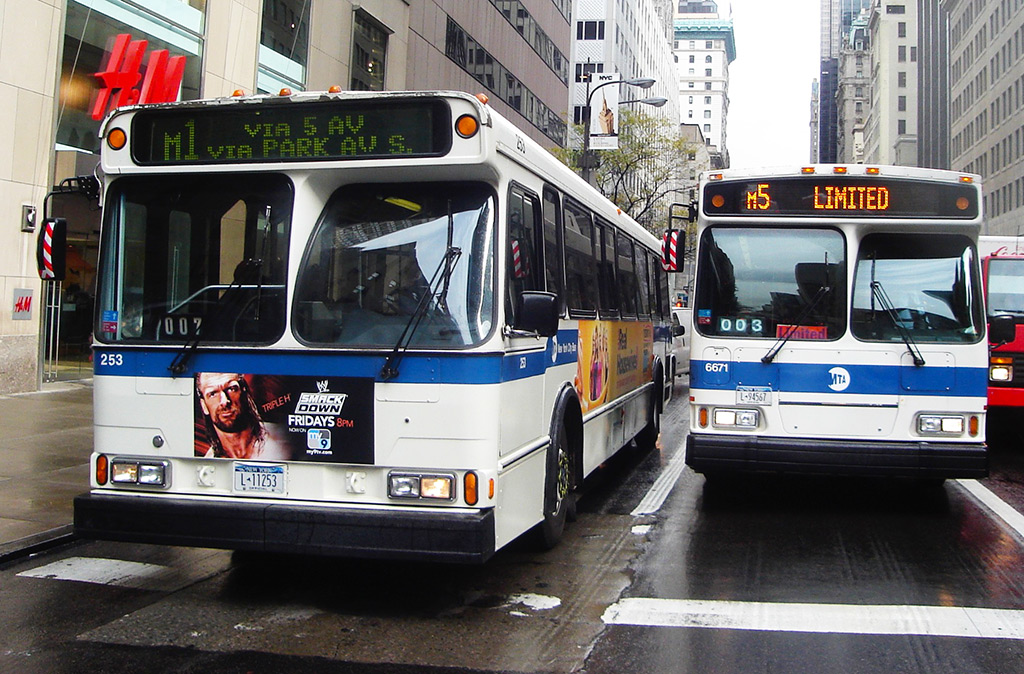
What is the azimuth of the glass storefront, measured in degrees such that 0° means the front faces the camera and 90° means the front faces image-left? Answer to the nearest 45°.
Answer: approximately 315°

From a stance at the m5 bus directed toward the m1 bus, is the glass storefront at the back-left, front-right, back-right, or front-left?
front-right

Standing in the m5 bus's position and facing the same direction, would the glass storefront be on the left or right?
on its right

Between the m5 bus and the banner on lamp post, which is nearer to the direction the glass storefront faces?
the m5 bus

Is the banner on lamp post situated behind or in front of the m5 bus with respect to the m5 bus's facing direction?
behind

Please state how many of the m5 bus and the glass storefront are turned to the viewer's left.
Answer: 0

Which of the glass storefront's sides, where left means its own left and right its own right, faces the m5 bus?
front

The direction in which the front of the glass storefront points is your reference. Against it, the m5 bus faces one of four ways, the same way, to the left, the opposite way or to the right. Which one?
to the right

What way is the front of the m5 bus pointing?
toward the camera

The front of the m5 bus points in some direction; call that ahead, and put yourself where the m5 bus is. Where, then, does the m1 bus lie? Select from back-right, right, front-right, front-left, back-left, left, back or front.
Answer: front-right

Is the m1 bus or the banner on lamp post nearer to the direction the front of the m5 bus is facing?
the m1 bus
